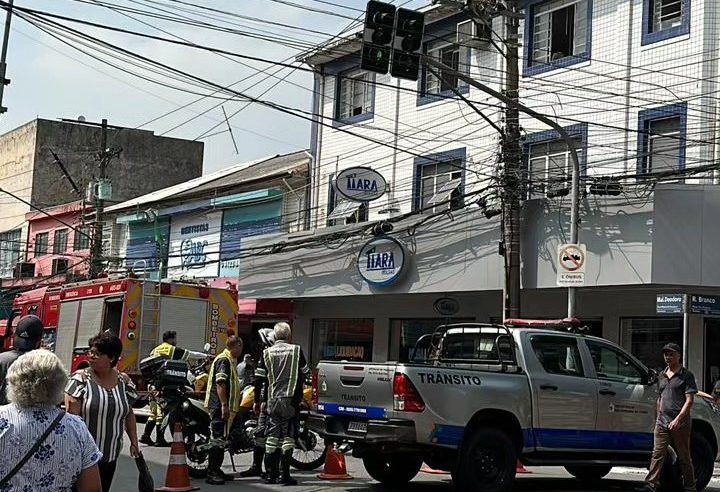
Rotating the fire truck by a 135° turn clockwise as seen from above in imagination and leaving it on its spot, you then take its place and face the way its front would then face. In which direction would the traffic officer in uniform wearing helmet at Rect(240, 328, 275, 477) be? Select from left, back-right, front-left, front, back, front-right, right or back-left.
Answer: right

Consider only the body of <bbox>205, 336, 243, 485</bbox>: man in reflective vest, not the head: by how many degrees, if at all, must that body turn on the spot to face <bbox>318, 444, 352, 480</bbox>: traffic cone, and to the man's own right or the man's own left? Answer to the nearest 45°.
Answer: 0° — they already face it

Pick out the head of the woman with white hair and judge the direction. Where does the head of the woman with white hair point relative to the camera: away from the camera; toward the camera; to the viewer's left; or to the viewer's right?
away from the camera

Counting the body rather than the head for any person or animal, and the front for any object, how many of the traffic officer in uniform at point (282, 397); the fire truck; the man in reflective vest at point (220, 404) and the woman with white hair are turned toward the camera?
0

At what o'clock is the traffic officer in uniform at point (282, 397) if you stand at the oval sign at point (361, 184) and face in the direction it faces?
The traffic officer in uniform is roughly at 12 o'clock from the oval sign.

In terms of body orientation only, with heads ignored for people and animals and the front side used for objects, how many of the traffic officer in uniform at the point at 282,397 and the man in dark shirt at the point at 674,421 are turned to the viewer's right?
0

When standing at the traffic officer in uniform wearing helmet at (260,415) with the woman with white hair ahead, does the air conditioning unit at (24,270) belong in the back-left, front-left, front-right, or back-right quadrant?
back-right

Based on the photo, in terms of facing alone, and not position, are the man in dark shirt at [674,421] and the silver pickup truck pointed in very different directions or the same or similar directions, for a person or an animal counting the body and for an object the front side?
very different directions

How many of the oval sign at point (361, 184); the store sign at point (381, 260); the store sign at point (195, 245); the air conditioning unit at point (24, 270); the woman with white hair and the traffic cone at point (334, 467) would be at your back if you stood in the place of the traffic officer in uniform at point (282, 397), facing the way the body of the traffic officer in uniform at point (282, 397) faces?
1

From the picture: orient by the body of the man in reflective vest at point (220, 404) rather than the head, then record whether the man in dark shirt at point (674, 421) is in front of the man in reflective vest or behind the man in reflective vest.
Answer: in front

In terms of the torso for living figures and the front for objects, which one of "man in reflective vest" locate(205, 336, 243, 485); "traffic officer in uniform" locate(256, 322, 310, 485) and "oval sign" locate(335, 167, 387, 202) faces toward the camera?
the oval sign

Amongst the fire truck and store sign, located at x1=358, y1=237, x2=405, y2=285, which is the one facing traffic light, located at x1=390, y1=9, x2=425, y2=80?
the store sign

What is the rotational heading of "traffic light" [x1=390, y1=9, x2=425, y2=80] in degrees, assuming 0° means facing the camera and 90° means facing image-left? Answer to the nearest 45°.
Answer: approximately 0°

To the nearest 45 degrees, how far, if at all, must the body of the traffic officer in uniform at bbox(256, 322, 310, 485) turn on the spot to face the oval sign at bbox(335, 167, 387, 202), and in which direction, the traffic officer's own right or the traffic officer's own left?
0° — they already face it

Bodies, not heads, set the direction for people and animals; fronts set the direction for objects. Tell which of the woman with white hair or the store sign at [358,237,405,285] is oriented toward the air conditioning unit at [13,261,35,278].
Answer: the woman with white hair

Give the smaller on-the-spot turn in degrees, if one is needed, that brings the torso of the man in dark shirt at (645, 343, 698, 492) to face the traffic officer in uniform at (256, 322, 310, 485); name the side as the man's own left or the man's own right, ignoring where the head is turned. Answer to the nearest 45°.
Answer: approximately 45° to the man's own right

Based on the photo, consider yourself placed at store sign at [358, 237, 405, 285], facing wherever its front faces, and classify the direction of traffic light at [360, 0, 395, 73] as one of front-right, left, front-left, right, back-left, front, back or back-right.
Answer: front

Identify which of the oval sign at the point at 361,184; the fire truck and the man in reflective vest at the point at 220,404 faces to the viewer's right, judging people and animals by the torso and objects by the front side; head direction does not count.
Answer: the man in reflective vest

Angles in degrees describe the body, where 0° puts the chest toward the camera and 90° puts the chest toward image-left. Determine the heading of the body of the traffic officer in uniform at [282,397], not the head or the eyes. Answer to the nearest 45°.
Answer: approximately 180°

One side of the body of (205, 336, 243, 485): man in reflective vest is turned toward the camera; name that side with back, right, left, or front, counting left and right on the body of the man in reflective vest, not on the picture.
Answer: right

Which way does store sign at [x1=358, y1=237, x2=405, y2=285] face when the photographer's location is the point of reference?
facing the viewer

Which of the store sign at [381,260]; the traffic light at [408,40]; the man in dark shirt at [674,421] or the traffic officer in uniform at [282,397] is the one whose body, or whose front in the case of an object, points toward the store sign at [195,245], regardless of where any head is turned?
the traffic officer in uniform
